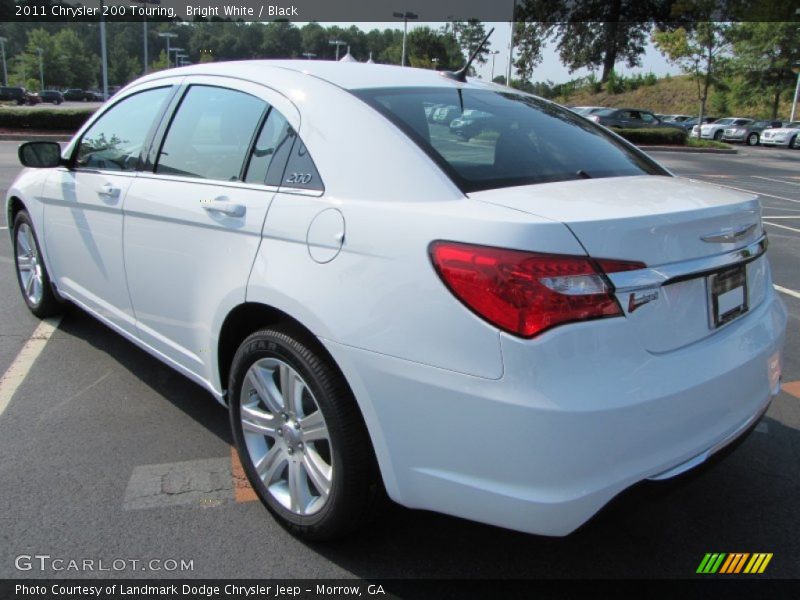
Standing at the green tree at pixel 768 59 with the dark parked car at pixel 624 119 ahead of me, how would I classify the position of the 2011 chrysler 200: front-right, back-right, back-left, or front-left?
front-left

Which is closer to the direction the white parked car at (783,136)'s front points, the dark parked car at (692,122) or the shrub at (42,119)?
the shrub

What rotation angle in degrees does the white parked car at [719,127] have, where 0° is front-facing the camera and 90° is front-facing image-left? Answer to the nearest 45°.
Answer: approximately 45°

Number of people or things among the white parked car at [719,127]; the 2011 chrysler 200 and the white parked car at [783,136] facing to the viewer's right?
0

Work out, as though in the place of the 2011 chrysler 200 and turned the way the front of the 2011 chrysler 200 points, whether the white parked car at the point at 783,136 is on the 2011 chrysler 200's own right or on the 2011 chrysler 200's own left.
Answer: on the 2011 chrysler 200's own right

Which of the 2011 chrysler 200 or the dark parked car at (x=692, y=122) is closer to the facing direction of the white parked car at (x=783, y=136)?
the 2011 chrysler 200

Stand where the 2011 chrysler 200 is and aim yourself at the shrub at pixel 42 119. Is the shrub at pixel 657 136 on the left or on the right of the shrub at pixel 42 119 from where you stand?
right

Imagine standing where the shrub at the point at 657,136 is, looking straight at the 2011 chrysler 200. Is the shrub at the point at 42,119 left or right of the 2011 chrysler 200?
right

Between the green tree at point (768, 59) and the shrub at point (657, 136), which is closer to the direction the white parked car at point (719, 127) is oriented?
the shrub

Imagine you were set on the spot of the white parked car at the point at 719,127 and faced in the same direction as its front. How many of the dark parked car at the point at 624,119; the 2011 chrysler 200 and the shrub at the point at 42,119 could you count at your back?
0

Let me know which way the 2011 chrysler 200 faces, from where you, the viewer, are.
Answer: facing away from the viewer and to the left of the viewer

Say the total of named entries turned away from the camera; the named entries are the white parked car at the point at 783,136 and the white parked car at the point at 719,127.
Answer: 0

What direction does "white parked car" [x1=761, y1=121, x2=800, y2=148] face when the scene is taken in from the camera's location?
facing the viewer and to the left of the viewer
